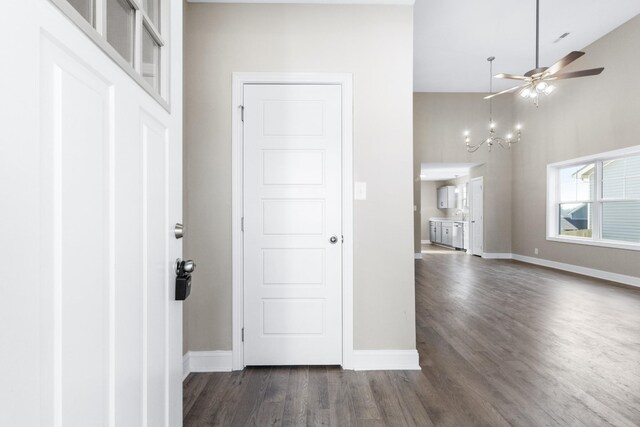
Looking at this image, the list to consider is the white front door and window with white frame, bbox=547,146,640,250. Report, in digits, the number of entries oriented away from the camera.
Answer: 0

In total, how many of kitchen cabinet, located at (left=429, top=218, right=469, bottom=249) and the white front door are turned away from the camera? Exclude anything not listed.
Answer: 0

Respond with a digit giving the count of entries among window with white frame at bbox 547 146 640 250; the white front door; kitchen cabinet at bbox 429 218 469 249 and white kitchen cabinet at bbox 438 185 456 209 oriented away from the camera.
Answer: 0

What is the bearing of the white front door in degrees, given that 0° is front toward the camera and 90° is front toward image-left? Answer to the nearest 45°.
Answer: approximately 315°

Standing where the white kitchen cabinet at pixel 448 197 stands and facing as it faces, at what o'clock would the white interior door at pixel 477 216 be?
The white interior door is roughly at 10 o'clock from the white kitchen cabinet.

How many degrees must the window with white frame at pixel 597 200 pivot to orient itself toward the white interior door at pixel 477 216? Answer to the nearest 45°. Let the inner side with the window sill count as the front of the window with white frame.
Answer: approximately 90° to its right

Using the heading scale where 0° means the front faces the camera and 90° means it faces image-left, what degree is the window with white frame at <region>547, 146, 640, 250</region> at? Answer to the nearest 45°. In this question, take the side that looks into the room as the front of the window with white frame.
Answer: approximately 45°

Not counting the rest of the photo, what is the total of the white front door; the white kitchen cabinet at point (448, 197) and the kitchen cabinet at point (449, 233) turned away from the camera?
0

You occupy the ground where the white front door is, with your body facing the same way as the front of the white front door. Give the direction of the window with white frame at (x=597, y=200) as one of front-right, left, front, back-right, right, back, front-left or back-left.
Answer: front-left

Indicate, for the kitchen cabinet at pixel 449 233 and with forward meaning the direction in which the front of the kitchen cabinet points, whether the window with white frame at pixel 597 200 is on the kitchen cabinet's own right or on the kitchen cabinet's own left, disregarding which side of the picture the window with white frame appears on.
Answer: on the kitchen cabinet's own left

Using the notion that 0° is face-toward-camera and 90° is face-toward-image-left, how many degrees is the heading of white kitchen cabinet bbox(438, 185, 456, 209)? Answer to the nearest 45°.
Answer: approximately 45°

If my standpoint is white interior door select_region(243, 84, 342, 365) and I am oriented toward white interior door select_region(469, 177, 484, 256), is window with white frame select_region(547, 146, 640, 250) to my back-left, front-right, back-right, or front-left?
front-right

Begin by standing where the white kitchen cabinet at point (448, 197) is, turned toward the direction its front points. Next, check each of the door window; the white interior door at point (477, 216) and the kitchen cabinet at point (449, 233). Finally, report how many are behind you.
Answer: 0

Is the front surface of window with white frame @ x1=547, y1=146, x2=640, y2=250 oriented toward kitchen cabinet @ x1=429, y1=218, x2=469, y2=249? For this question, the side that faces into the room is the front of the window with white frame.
no
